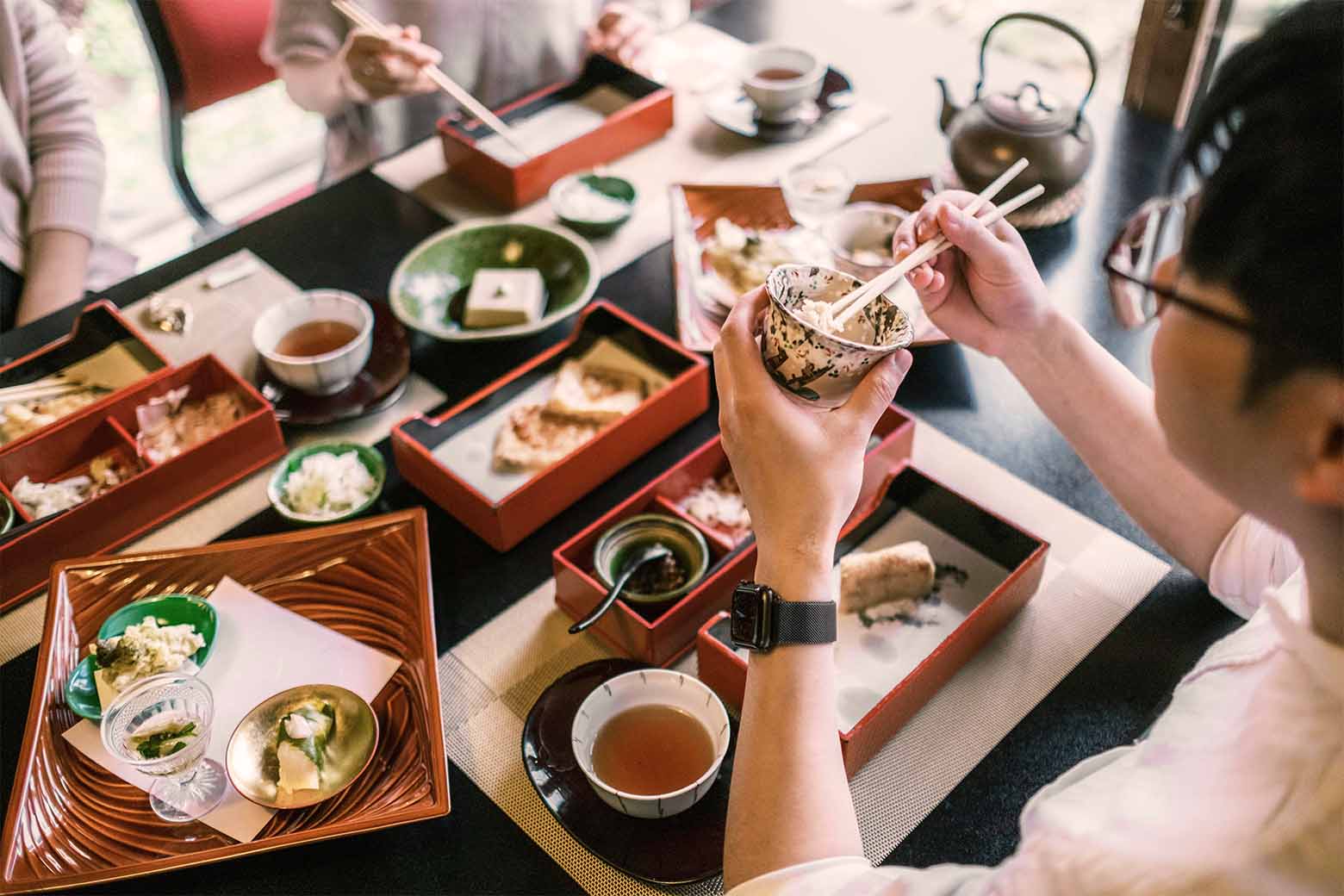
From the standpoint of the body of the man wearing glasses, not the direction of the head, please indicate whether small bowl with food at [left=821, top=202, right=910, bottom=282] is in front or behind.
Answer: in front

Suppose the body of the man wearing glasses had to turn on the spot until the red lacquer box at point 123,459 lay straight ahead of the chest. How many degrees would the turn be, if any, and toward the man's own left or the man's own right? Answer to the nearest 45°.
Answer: approximately 45° to the man's own left

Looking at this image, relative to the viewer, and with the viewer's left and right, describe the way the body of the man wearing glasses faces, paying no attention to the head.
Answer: facing away from the viewer and to the left of the viewer

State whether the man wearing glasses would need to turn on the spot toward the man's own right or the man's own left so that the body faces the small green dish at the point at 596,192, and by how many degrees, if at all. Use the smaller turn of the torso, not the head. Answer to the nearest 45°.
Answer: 0° — they already face it

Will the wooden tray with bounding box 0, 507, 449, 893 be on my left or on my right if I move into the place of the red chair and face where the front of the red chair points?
on my right

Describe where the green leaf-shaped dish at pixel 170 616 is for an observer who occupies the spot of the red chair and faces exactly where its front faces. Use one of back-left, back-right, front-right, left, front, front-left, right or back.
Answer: front-right

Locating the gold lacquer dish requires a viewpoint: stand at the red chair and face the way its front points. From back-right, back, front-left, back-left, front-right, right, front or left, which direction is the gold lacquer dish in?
front-right

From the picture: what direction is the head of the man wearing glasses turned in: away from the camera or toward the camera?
away from the camera

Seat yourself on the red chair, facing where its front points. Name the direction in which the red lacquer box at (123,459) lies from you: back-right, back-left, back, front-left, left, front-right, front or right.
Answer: front-right

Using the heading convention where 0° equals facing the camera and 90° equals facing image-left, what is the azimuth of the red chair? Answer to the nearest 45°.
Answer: approximately 315°

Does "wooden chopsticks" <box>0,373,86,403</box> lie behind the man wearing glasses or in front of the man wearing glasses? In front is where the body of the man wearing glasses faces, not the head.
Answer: in front

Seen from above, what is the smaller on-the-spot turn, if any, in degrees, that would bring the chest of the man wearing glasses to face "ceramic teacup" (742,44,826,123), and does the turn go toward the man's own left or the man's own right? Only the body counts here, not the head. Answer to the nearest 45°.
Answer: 0° — they already face it

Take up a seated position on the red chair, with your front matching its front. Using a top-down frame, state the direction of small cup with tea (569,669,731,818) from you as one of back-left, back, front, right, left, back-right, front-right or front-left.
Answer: front-right
